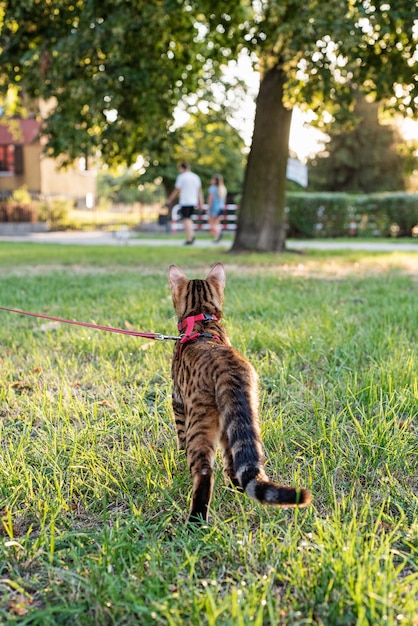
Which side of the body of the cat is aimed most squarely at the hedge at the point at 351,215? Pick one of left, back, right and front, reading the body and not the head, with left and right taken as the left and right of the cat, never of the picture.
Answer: front

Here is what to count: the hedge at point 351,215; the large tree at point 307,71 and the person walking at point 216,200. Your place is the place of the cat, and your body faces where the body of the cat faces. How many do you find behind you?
0

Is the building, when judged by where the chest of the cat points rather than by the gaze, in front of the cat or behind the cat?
in front

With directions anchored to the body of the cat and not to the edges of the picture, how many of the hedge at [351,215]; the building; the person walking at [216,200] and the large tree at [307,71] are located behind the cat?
0

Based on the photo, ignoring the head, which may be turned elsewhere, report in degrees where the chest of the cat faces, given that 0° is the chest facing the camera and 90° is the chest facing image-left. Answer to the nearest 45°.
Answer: approximately 180°

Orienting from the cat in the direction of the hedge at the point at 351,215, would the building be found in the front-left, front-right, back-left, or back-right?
front-left

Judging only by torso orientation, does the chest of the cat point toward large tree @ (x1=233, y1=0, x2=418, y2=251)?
yes

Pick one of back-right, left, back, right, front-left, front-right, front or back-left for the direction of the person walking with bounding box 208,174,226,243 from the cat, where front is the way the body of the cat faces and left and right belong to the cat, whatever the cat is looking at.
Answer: front

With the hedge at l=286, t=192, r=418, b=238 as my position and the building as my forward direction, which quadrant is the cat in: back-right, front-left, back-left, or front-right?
back-left

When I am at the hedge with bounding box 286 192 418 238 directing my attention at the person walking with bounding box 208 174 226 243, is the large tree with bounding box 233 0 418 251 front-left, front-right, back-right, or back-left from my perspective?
front-left

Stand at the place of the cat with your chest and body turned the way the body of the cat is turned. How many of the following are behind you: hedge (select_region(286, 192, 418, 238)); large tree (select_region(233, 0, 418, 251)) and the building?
0
